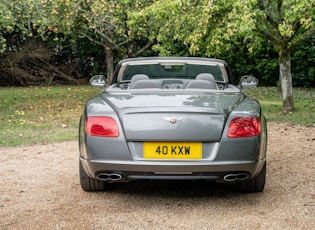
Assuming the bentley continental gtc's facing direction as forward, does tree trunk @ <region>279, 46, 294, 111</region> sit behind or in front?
in front

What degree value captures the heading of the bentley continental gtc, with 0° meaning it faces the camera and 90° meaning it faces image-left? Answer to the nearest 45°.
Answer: approximately 180°
